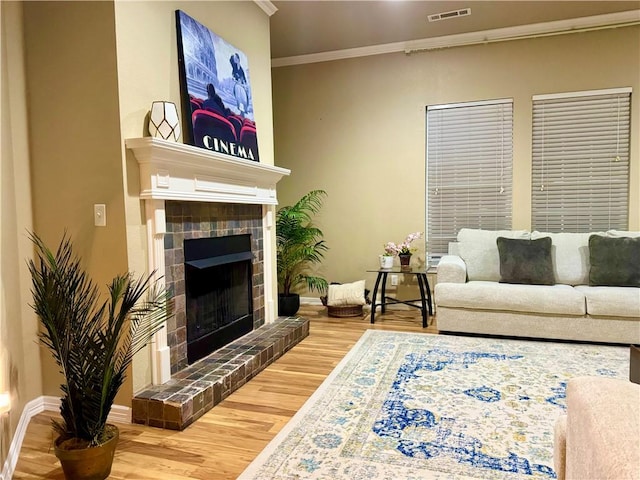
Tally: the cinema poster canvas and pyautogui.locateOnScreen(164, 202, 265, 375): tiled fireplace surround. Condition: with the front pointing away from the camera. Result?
0

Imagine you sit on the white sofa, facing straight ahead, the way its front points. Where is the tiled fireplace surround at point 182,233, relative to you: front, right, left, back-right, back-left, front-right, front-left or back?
front-right

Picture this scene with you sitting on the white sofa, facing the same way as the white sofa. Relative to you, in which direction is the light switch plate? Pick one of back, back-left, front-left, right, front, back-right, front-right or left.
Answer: front-right

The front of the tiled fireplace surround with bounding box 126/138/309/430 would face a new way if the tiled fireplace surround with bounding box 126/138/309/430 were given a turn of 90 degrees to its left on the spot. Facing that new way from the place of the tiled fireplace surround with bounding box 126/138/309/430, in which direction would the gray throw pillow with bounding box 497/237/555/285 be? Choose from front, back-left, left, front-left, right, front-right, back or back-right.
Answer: front-right

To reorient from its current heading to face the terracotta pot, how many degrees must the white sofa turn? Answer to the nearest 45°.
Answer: approximately 45° to its right

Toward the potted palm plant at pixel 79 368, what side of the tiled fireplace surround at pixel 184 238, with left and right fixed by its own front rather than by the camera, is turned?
right

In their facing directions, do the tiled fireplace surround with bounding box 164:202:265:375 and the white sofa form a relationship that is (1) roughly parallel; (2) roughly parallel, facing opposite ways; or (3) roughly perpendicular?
roughly perpendicular

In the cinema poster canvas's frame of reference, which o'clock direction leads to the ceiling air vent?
The ceiling air vent is roughly at 10 o'clock from the cinema poster canvas.

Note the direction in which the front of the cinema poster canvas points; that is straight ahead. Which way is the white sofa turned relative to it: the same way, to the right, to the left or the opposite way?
to the right

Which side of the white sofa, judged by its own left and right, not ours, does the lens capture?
front

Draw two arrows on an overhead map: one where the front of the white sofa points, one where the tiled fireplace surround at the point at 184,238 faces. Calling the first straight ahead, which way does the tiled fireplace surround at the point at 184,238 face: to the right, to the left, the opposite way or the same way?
to the left

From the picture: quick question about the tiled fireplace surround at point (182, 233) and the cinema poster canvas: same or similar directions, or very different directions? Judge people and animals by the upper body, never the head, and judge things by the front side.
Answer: same or similar directions
